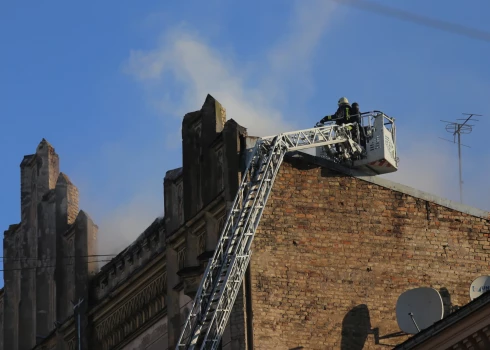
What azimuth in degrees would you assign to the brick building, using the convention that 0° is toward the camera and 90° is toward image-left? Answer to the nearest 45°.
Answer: approximately 45°

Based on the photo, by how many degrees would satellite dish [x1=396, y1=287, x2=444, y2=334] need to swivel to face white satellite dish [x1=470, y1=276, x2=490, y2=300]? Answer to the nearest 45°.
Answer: approximately 135° to its left

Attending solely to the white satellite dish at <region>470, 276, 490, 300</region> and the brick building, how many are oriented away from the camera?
0

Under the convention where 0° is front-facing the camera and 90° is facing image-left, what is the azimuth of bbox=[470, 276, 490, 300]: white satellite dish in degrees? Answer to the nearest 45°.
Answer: approximately 45°

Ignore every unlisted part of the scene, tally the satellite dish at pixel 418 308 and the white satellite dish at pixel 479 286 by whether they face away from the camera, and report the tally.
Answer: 0

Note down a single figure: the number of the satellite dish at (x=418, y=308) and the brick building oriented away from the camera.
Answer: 0

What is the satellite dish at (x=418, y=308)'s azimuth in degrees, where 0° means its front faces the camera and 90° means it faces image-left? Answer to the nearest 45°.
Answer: approximately 45°
